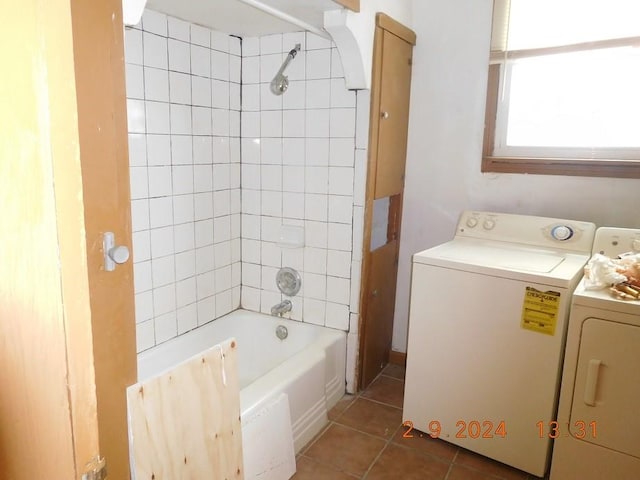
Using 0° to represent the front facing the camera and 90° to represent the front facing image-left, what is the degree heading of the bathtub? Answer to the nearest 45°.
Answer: approximately 315°

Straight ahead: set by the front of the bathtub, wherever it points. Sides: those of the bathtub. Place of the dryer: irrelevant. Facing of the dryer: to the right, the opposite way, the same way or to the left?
to the right

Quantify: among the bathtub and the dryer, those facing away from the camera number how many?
0

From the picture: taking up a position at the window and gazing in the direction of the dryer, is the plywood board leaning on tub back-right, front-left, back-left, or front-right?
front-right

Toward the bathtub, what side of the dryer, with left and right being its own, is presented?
right

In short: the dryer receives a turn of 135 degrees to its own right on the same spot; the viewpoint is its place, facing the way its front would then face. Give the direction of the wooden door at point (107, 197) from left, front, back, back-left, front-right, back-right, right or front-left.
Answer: left

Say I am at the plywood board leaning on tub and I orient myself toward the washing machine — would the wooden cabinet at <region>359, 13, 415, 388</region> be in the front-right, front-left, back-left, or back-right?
front-left

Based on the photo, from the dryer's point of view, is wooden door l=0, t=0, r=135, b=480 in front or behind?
in front

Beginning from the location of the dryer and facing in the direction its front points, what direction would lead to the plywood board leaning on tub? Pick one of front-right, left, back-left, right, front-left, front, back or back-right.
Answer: front-right

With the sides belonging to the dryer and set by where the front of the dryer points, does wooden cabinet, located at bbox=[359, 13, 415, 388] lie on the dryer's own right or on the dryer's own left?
on the dryer's own right

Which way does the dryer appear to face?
toward the camera
